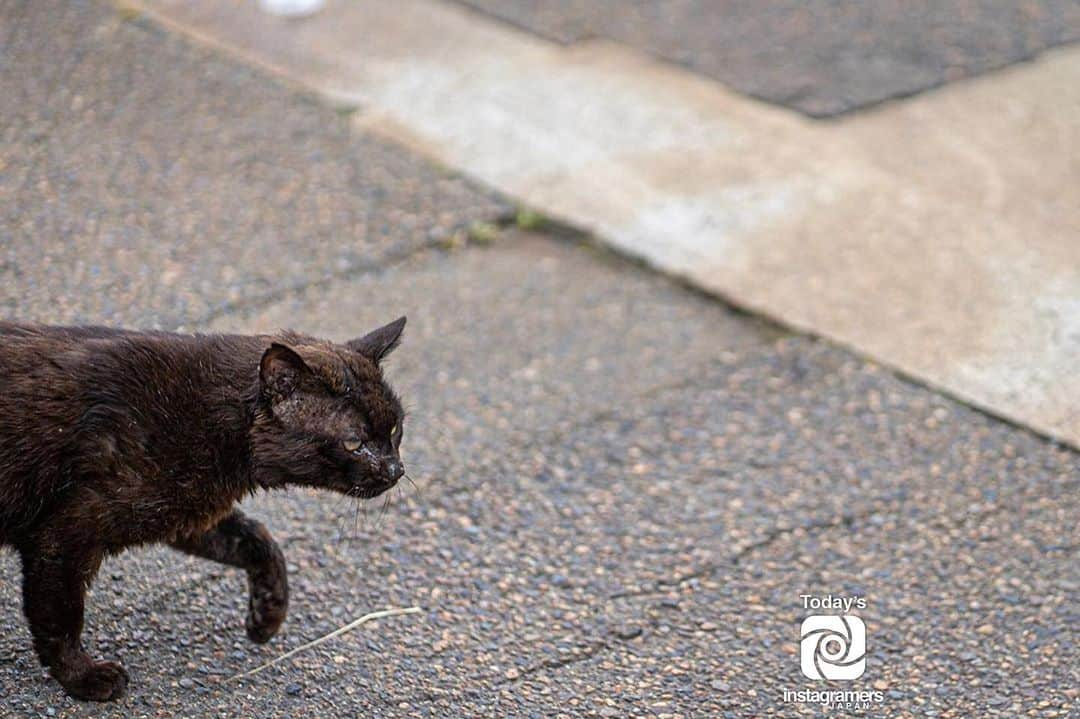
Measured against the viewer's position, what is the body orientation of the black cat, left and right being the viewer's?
facing to the right of the viewer
